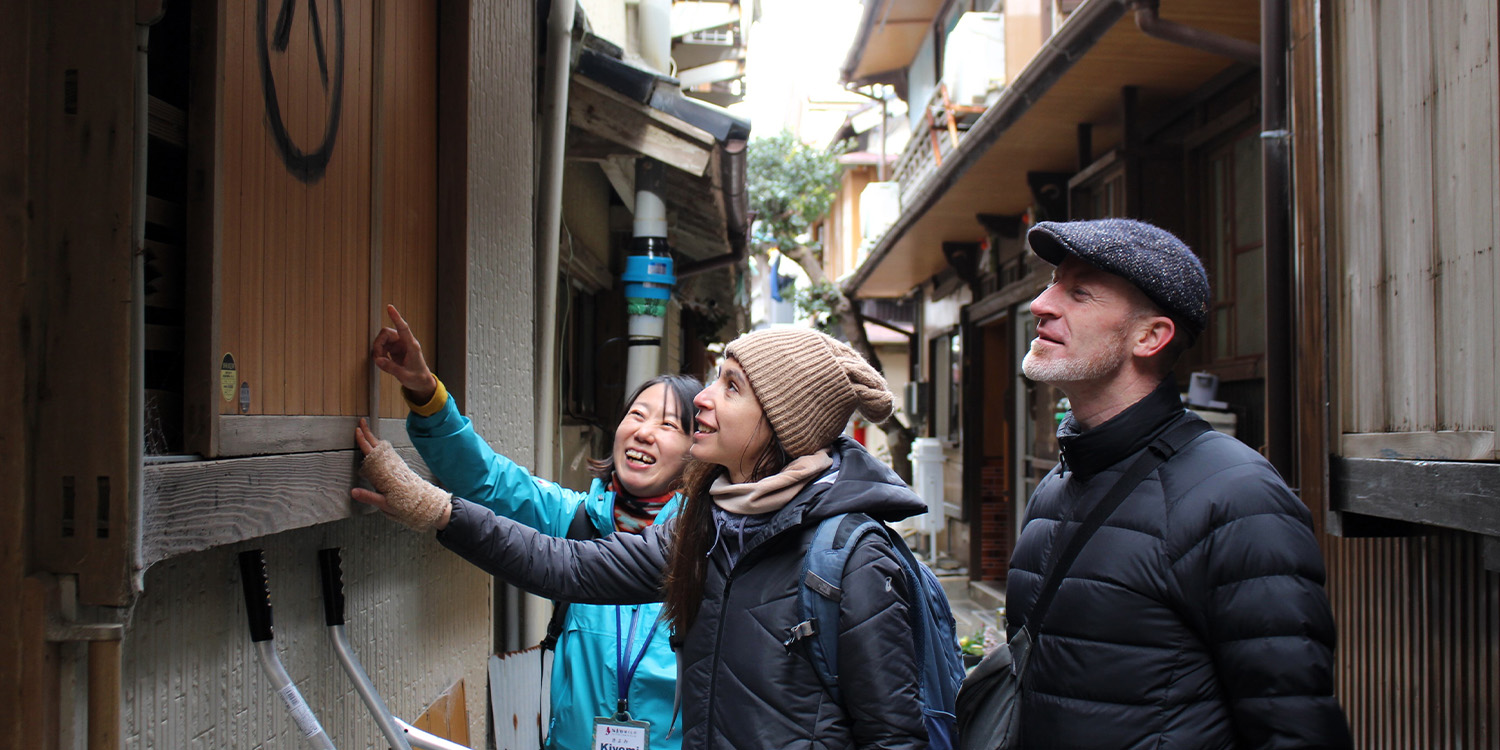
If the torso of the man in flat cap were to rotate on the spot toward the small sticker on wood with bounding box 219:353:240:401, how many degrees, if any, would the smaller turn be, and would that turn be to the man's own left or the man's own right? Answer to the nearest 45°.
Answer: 0° — they already face it

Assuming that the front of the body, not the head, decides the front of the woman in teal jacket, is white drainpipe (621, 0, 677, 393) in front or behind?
behind

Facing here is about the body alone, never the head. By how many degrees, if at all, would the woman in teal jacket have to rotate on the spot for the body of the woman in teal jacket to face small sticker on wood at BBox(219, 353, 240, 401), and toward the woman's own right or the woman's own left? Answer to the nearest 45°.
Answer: approximately 45° to the woman's own right

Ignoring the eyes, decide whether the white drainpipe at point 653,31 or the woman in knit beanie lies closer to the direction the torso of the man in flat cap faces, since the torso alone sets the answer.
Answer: the woman in knit beanie

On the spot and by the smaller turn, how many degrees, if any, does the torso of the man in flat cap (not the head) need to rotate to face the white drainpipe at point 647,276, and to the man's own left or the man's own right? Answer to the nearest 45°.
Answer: approximately 90° to the man's own right

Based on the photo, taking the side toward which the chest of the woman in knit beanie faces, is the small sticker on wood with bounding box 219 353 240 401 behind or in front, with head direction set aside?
in front

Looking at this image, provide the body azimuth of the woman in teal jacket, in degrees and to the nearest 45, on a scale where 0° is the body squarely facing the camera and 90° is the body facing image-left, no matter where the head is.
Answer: approximately 0°

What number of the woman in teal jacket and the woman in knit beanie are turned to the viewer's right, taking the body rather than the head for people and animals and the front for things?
0

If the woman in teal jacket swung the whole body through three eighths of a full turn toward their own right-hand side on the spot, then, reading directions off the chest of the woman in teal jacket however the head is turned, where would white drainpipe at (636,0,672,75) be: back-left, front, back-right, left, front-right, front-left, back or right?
front-right

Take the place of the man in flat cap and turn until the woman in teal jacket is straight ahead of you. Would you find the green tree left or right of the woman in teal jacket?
right

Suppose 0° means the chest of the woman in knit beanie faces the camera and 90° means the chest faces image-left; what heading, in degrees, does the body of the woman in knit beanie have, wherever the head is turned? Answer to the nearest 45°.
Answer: approximately 45°

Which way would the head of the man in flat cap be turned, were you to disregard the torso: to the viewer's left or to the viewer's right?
to the viewer's left
